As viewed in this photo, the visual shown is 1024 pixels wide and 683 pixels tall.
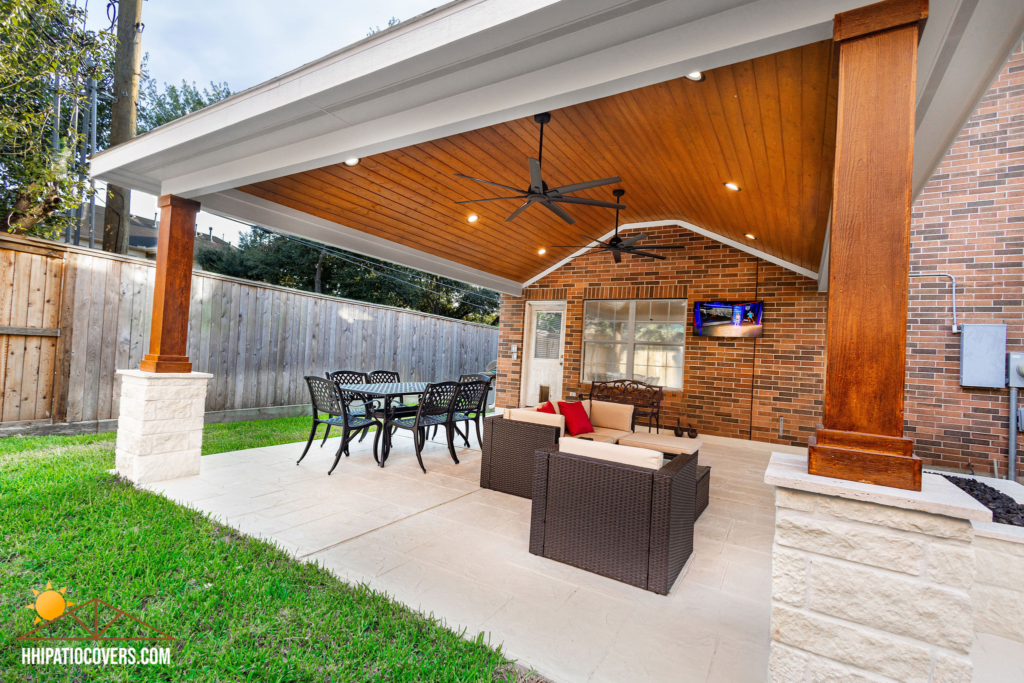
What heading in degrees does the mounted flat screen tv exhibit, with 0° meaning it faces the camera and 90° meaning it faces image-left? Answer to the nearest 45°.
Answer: approximately 0°

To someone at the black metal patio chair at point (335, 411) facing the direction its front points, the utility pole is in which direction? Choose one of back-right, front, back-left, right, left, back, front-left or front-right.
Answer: left

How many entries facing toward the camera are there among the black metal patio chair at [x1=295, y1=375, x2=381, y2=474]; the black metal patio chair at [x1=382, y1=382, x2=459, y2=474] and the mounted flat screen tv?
1

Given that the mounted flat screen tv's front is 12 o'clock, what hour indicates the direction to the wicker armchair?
The wicker armchair is roughly at 12 o'clock from the mounted flat screen tv.

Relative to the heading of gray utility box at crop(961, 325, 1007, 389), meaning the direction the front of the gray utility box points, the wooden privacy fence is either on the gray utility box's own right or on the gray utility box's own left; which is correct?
on the gray utility box's own right

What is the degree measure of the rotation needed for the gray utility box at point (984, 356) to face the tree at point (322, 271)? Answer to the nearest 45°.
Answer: approximately 90° to its right

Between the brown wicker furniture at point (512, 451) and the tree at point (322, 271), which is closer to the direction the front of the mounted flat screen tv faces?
the brown wicker furniture

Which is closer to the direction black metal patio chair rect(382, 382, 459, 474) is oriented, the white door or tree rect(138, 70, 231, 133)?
the tree

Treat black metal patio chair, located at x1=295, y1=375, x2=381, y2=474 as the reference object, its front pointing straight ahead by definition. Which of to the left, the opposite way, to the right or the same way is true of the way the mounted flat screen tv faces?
the opposite way

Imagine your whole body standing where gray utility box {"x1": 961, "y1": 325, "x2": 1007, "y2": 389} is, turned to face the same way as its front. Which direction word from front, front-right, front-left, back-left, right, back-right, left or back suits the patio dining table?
front-right
